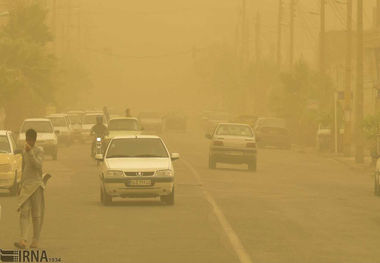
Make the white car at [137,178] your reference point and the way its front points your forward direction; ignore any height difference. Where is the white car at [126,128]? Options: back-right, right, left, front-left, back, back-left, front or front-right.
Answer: back

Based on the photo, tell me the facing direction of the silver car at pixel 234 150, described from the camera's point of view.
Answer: facing away from the viewer

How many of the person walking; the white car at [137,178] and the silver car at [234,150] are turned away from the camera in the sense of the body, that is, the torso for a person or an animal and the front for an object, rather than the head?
1

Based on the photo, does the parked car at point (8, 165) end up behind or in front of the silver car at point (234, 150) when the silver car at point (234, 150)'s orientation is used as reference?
behind

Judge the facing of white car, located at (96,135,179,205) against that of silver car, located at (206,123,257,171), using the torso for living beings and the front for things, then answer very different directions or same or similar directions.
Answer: very different directions

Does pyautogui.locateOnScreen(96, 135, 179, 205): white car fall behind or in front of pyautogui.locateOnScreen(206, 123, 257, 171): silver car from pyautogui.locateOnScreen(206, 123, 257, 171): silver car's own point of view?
behind

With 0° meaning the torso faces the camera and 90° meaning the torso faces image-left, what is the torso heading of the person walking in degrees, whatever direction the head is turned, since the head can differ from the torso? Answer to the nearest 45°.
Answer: approximately 45°
